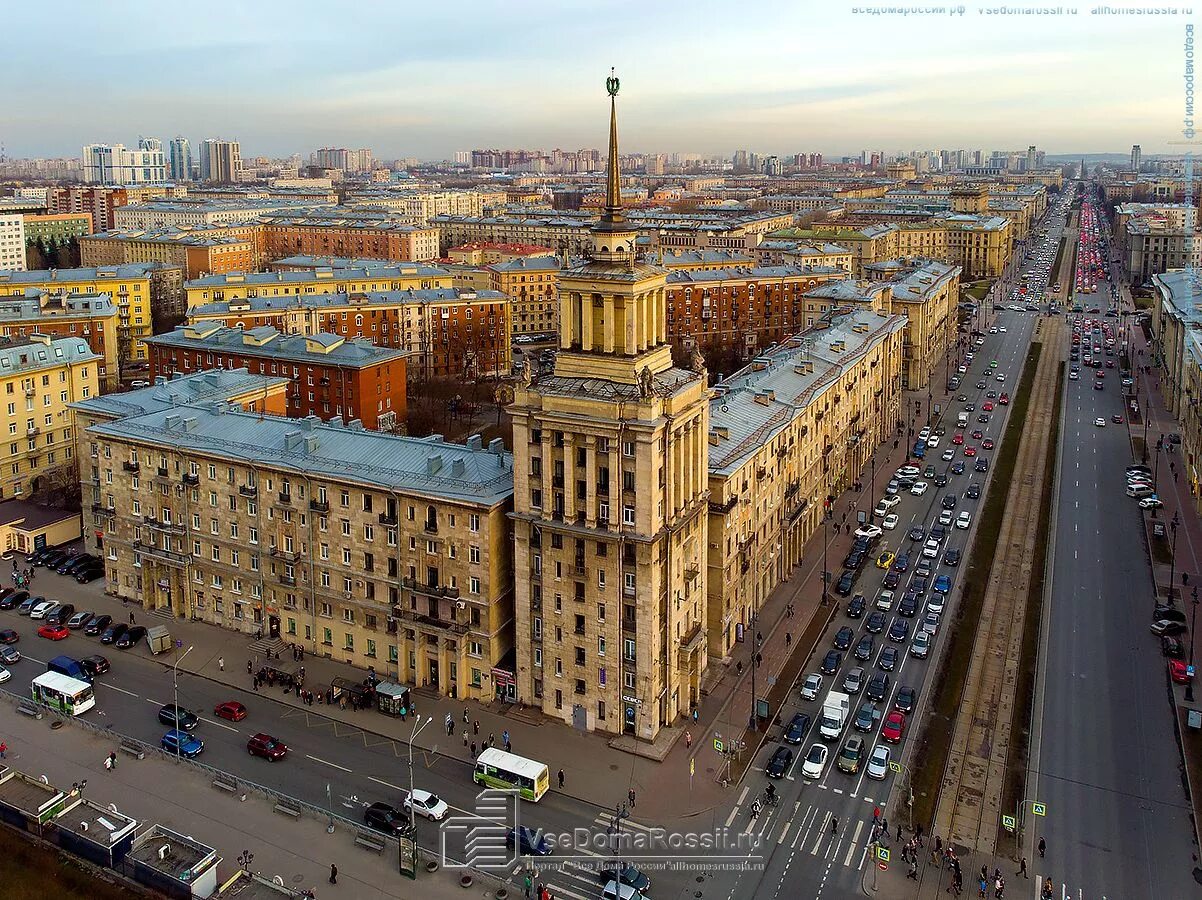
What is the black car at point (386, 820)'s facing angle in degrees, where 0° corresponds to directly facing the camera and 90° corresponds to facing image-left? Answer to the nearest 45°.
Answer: approximately 315°
